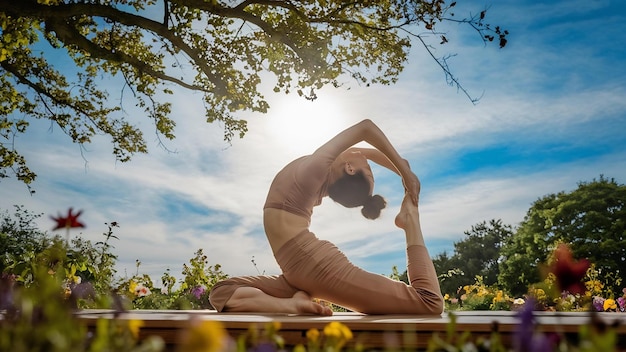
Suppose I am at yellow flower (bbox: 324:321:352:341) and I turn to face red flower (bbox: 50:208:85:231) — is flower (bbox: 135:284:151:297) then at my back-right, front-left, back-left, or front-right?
front-right

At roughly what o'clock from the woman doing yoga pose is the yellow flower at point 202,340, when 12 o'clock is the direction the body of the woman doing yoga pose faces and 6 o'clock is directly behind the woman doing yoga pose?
The yellow flower is roughly at 9 o'clock from the woman doing yoga pose.

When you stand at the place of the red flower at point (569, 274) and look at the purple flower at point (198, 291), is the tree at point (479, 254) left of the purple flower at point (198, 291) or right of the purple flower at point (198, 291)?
right

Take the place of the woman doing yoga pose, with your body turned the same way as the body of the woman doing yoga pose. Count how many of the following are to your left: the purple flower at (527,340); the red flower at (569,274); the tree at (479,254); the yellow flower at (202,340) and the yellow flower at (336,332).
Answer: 4

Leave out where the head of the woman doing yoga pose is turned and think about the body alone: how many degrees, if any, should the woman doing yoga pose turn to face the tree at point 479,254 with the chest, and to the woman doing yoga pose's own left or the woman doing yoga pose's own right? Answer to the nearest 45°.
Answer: approximately 90° to the woman doing yoga pose's own right

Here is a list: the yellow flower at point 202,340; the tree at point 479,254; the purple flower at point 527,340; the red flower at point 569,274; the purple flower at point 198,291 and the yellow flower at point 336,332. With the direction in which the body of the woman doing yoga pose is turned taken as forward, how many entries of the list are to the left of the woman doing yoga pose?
4

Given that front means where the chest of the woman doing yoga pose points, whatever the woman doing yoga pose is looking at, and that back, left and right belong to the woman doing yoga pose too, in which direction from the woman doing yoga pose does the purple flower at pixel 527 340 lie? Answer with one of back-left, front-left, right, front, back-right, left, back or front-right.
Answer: left

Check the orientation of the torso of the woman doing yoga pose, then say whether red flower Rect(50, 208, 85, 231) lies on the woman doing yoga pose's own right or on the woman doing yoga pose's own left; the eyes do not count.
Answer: on the woman doing yoga pose's own left

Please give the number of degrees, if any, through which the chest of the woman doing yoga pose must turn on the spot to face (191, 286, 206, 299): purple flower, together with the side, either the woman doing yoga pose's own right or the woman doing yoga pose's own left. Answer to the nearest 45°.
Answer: approximately 45° to the woman doing yoga pose's own right

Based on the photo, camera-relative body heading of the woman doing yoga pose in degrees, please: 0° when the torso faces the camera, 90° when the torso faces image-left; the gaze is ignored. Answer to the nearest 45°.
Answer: approximately 90°

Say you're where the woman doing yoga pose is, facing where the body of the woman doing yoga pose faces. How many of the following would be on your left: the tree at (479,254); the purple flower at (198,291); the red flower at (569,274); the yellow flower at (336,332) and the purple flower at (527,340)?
3

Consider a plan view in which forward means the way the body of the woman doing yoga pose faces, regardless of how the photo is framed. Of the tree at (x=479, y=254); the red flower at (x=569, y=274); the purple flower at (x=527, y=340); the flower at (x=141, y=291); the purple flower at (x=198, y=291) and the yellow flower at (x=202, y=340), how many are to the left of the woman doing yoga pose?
3

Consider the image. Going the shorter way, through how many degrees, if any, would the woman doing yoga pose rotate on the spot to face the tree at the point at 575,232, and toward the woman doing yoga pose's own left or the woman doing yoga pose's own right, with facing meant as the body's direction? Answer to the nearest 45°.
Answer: approximately 135° to the woman doing yoga pose's own right

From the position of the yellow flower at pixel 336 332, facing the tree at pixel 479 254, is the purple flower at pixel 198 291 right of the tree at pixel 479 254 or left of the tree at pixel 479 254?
left

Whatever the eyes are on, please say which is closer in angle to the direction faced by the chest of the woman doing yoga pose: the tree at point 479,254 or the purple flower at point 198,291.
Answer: the purple flower

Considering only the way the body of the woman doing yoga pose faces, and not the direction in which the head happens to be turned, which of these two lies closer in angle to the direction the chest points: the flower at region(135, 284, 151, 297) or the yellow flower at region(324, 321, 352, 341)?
the flower
